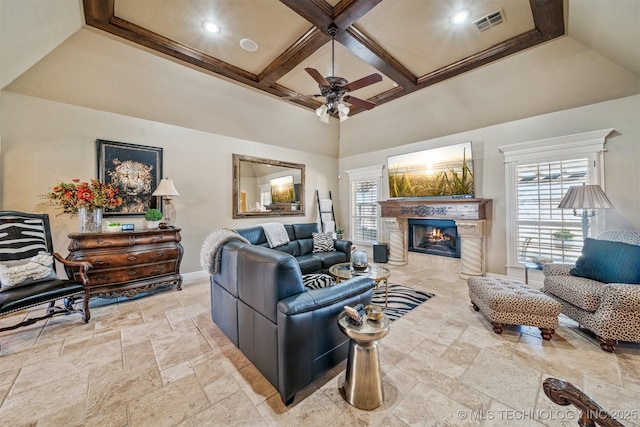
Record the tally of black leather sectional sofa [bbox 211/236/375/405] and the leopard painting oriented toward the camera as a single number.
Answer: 1

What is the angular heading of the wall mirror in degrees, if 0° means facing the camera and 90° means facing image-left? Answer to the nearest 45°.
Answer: approximately 315°

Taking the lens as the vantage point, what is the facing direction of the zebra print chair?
facing the viewer and to the right of the viewer

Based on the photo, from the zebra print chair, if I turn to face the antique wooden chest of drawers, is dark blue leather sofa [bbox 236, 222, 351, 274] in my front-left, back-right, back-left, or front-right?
front-right

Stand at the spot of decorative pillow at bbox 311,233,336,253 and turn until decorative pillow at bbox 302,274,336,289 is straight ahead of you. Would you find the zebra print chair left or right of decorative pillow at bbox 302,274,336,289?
right

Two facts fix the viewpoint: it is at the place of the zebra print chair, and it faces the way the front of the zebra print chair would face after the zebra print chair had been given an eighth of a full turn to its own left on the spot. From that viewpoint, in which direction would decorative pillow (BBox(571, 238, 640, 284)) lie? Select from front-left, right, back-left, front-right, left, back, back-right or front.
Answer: front-right

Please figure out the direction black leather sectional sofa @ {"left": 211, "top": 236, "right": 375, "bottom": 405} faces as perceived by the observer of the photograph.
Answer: facing away from the viewer and to the right of the viewer

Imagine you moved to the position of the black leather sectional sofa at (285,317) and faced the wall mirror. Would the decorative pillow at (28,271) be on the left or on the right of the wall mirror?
left

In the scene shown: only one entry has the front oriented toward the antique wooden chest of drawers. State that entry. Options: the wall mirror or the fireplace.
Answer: the fireplace

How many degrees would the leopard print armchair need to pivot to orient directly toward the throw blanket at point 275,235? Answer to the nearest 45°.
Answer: approximately 45° to its right

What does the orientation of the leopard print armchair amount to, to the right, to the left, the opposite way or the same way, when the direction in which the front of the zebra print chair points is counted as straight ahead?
the opposite way

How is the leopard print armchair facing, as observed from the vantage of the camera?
facing the viewer and to the left of the viewer

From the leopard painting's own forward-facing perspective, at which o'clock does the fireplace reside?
The fireplace is roughly at 10 o'clock from the leopard painting.

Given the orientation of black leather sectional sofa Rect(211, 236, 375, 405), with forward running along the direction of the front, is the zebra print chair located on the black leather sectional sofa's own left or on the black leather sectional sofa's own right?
on the black leather sectional sofa's own left

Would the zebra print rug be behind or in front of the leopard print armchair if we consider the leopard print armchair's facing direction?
in front

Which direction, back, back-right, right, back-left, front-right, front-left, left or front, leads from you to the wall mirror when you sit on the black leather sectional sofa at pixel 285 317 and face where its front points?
front-left
